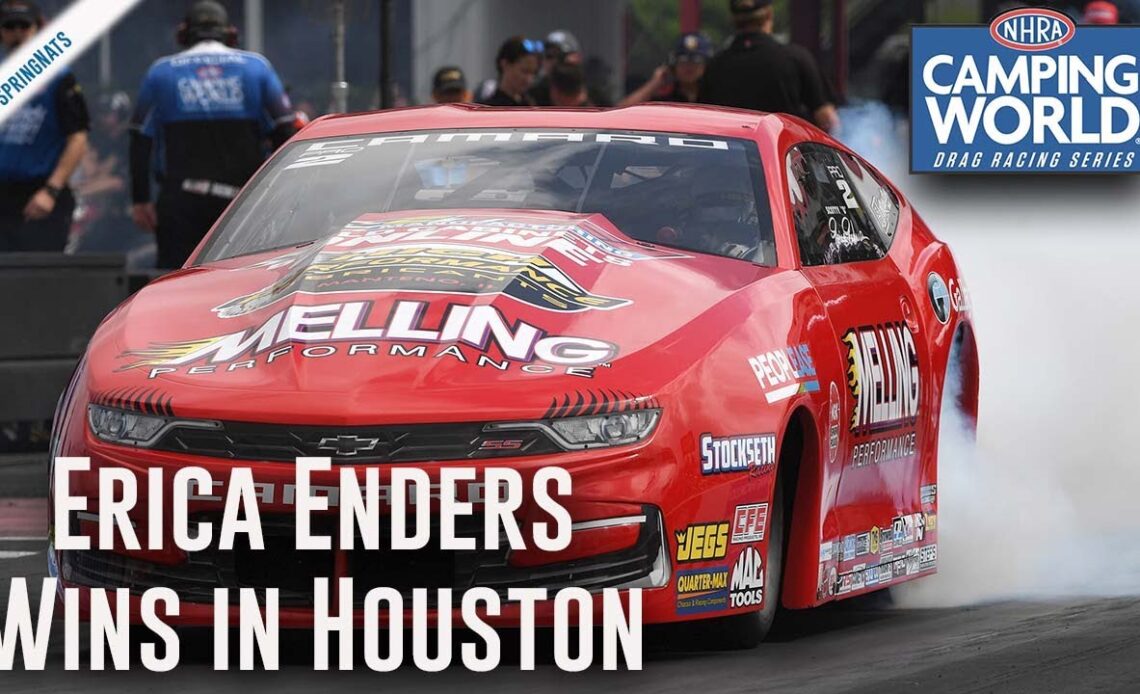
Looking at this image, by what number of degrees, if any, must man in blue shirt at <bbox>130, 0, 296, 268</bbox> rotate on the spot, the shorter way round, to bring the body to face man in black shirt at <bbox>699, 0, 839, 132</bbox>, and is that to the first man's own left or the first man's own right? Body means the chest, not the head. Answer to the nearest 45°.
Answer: approximately 90° to the first man's own right

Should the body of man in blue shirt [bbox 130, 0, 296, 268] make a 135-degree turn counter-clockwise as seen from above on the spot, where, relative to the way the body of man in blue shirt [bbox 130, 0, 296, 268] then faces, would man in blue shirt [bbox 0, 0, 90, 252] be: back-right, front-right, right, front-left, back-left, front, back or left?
right

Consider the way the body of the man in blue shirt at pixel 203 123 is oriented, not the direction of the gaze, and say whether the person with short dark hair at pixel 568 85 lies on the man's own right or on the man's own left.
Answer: on the man's own right

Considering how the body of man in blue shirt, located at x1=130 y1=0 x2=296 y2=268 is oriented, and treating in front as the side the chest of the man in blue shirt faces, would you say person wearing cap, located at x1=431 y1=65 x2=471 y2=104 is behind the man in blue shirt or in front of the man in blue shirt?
in front

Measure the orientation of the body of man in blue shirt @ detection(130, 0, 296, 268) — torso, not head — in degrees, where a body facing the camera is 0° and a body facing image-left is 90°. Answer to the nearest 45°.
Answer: approximately 180°

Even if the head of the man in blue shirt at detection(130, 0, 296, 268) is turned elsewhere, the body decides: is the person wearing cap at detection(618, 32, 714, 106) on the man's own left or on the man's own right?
on the man's own right

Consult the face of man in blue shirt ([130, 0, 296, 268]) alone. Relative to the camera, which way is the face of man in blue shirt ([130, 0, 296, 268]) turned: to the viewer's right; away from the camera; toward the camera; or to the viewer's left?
away from the camera

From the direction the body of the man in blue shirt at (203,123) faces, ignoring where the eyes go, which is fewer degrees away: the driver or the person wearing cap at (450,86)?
the person wearing cap

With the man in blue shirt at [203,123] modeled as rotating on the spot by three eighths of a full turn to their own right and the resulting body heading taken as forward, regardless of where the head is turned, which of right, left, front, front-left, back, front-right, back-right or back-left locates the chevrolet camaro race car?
front-right
